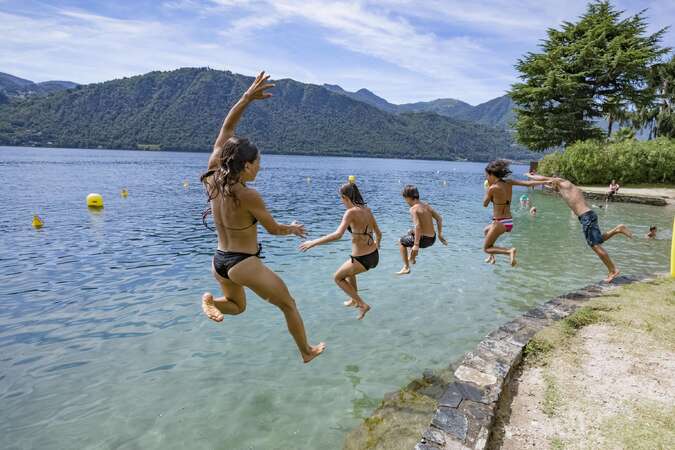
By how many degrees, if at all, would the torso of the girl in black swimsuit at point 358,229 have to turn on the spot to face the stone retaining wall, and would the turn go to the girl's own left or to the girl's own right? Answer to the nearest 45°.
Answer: approximately 180°

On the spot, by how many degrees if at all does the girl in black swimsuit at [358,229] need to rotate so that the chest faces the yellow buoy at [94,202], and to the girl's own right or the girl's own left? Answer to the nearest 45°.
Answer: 0° — they already face it

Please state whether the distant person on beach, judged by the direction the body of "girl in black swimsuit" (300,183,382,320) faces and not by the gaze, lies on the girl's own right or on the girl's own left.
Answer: on the girl's own right

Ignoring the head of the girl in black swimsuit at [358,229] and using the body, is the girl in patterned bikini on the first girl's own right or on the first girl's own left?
on the first girl's own right

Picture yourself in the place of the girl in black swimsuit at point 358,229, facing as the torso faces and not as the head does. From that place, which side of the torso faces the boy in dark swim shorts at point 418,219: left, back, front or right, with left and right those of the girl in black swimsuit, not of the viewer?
right

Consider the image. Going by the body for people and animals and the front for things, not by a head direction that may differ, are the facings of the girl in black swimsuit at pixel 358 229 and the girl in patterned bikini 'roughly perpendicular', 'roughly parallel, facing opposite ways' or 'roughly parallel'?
roughly parallel

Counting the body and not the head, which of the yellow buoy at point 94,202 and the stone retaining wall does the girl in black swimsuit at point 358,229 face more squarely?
the yellow buoy

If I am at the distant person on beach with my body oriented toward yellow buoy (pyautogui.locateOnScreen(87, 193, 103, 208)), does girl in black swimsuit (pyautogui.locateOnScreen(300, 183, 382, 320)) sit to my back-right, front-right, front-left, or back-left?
front-left
